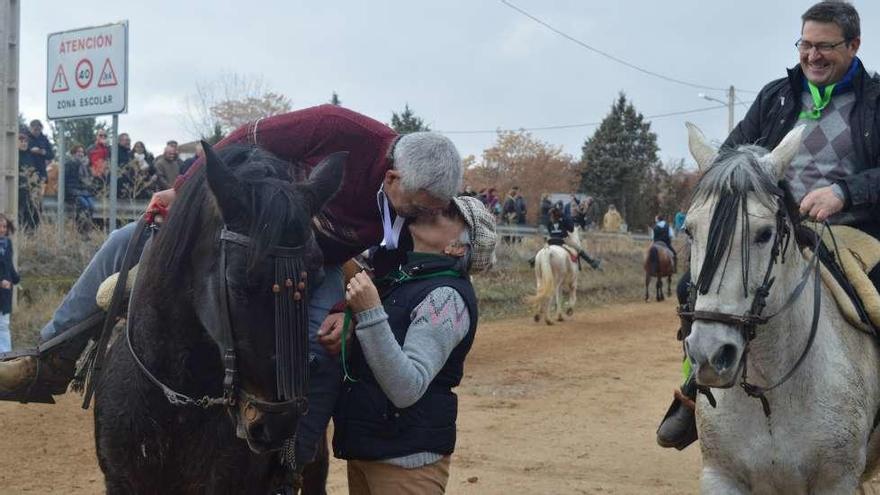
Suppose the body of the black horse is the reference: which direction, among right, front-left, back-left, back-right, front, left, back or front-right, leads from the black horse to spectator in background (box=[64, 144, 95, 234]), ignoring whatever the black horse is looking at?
back-left

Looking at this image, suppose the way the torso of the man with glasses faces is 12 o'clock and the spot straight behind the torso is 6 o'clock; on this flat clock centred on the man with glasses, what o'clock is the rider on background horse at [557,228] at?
The rider on background horse is roughly at 4 o'clock from the man with glasses.

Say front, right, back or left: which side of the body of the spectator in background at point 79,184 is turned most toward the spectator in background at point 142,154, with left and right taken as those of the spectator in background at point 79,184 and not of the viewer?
left

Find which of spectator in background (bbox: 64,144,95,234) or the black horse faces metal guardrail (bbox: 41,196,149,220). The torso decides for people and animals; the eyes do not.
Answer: the spectator in background

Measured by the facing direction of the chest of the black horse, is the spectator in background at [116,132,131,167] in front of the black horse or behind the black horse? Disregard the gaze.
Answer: behind

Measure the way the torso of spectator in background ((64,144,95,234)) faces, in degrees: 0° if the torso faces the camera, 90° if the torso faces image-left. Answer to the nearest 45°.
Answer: approximately 315°

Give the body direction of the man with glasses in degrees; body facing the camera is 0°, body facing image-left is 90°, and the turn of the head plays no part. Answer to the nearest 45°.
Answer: approximately 45°

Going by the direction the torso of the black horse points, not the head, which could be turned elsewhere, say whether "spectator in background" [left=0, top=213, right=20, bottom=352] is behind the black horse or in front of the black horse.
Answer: behind

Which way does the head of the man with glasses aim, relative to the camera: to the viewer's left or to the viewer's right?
to the viewer's left
